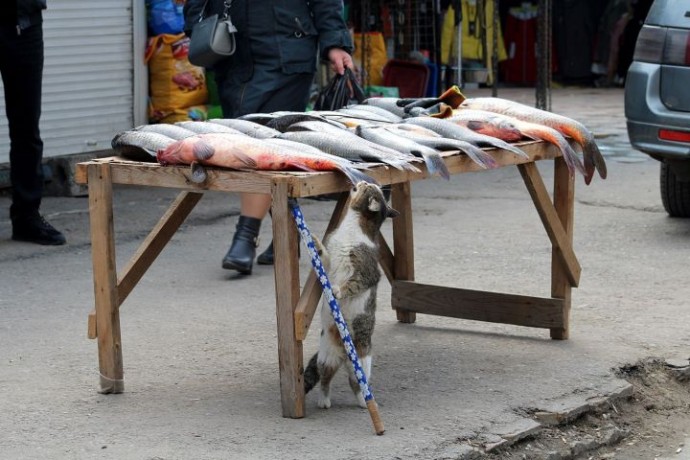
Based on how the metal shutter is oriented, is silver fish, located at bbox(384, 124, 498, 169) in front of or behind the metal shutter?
in front

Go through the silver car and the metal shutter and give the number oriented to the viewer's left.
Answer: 0

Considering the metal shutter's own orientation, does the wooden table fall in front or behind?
in front

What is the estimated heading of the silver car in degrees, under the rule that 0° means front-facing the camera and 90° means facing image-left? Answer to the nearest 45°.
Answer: approximately 225°

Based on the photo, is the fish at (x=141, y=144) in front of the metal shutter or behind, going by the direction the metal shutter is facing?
in front

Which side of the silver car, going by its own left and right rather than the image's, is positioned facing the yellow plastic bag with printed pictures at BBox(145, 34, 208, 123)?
left
